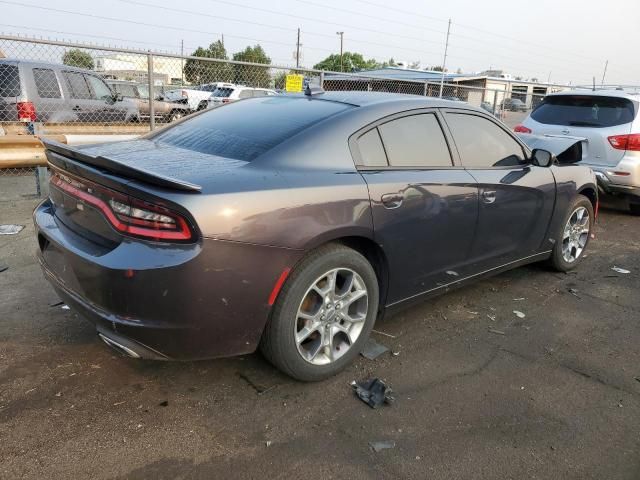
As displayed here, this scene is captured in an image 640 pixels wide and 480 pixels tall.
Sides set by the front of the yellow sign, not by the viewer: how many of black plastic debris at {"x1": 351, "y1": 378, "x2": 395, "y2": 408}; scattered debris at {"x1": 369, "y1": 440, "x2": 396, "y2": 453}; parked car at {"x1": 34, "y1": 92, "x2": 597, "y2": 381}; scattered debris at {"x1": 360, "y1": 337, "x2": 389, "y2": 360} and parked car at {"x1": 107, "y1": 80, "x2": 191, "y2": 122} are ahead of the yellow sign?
4

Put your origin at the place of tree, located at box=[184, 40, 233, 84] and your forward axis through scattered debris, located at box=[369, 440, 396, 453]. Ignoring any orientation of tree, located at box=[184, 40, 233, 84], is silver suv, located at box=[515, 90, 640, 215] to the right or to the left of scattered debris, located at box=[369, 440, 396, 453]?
left

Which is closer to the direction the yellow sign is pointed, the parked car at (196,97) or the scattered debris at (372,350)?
the scattered debris

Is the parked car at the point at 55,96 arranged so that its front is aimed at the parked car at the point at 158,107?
yes

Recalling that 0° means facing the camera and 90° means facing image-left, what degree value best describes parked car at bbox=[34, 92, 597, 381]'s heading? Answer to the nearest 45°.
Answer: approximately 225°

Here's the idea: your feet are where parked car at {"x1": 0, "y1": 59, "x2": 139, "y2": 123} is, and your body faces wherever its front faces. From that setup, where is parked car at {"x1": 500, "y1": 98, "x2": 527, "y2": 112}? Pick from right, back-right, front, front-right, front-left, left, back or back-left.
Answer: front-right

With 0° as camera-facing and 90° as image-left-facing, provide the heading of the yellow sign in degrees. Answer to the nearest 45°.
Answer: approximately 0°

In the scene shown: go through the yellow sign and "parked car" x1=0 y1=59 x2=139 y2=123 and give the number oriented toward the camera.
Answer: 1

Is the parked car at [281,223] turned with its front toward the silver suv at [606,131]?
yes

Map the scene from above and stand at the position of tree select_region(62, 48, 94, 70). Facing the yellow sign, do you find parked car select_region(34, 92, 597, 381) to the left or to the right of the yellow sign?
right

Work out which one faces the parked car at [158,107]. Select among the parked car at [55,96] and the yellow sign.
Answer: the parked car at [55,96]

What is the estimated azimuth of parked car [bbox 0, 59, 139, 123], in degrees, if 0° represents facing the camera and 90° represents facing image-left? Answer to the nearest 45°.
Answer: approximately 225°

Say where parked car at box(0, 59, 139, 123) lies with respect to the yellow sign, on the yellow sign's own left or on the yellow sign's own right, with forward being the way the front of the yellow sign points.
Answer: on the yellow sign's own right

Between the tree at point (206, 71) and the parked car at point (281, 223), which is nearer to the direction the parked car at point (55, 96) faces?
the tree
